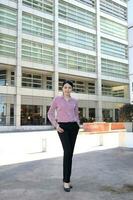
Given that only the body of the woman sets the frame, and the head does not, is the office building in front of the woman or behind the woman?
behind

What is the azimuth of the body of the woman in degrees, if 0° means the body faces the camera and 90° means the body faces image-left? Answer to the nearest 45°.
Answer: approximately 0°
